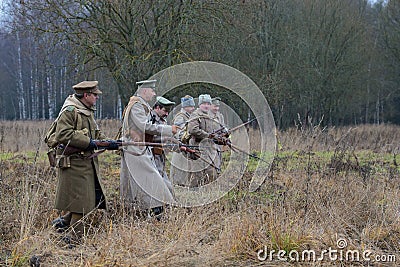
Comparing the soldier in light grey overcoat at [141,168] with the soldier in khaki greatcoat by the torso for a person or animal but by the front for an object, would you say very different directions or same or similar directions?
same or similar directions

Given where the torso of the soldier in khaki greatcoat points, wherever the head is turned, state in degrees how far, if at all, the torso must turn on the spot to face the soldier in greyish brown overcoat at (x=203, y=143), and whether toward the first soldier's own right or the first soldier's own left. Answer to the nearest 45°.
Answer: approximately 45° to the first soldier's own left

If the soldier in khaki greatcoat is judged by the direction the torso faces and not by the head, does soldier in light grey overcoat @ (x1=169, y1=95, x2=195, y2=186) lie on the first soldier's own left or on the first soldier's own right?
on the first soldier's own left

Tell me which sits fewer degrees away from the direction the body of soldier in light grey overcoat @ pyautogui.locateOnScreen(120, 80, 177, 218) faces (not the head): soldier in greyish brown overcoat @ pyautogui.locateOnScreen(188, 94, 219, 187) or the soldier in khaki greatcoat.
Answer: the soldier in greyish brown overcoat

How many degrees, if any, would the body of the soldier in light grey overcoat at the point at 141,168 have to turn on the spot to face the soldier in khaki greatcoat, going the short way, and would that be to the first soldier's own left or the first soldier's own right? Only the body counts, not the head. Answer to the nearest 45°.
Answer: approximately 135° to the first soldier's own right

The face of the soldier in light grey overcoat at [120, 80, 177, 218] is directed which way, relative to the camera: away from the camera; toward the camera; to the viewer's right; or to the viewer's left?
to the viewer's right

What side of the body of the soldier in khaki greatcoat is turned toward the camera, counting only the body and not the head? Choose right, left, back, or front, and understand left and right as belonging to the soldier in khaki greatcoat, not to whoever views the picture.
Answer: right

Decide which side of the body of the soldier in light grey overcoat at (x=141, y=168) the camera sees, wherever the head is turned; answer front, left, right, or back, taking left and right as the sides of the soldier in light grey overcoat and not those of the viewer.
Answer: right

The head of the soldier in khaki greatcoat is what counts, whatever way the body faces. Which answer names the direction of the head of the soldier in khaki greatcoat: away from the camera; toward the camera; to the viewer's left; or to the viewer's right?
to the viewer's right

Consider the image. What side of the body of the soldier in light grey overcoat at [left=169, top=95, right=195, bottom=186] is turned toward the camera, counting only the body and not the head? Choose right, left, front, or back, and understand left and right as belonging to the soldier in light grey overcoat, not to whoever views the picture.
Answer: right

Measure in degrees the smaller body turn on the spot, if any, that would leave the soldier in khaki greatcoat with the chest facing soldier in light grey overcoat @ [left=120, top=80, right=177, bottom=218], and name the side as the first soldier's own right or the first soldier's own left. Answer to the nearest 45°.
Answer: approximately 45° to the first soldier's own left

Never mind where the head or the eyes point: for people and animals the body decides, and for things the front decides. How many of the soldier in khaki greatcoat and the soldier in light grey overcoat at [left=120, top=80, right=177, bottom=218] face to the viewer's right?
2

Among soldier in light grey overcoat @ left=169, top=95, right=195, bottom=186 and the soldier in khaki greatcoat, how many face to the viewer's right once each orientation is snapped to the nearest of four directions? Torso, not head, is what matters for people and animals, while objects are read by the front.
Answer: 2
